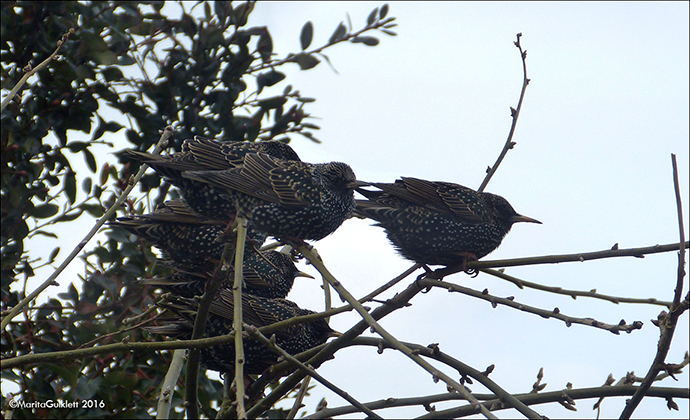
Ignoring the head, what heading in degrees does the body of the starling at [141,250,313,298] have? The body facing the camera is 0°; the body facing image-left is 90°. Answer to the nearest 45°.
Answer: approximately 270°

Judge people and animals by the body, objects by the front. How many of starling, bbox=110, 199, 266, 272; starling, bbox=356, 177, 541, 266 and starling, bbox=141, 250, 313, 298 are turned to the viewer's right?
3

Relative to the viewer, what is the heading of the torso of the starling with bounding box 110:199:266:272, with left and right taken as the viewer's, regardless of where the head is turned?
facing to the right of the viewer

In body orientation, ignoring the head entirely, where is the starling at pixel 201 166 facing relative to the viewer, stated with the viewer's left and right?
facing to the right of the viewer

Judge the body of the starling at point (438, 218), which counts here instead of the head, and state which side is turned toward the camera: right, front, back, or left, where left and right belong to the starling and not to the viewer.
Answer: right

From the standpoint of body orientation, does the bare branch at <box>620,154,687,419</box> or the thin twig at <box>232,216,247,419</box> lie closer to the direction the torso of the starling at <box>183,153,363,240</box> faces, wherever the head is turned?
the bare branch

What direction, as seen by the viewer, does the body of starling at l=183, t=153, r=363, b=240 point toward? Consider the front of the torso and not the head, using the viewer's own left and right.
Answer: facing to the right of the viewer

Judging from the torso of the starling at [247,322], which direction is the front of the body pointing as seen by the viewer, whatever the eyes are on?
to the viewer's right

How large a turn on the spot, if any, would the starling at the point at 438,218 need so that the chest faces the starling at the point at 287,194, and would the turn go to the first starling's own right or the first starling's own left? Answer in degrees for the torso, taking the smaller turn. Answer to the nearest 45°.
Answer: approximately 135° to the first starling's own right
